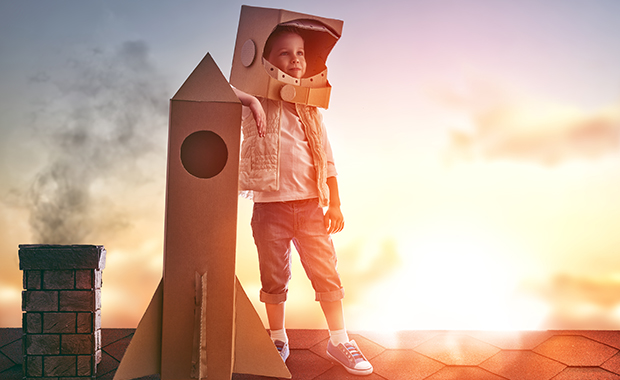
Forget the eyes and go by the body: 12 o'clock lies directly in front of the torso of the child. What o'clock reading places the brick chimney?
The brick chimney is roughly at 4 o'clock from the child.

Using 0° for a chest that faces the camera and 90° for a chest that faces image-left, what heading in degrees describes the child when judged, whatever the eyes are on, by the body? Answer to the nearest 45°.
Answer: approximately 315°
